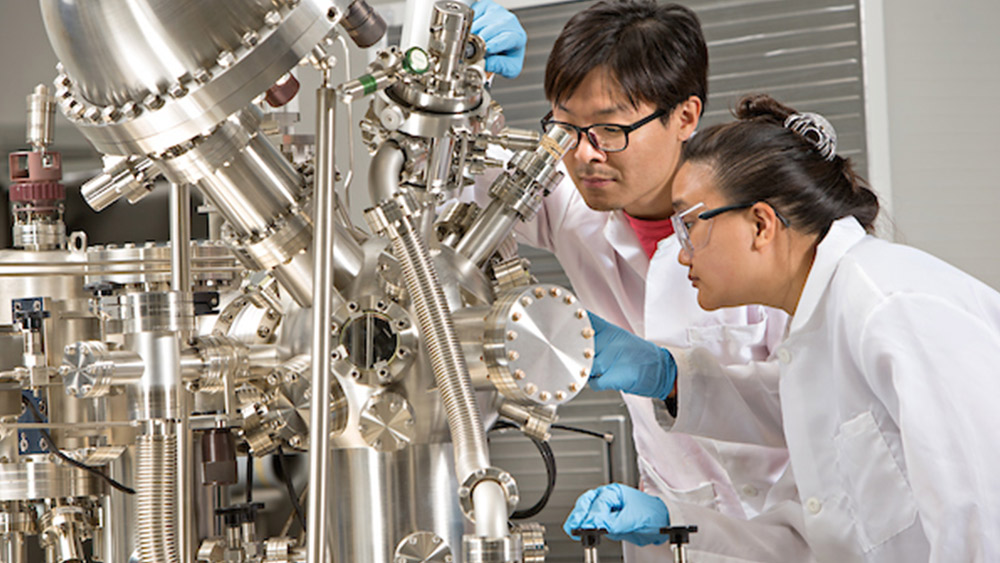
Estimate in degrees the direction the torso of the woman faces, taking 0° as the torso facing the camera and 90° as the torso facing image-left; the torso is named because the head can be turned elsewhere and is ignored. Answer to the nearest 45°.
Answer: approximately 90°

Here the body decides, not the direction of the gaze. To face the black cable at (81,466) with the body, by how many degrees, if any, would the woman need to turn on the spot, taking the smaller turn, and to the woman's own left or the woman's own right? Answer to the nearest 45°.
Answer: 0° — they already face it

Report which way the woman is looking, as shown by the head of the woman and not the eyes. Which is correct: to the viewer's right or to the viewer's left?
to the viewer's left

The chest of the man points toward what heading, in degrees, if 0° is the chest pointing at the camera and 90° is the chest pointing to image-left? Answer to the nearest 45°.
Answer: approximately 45°

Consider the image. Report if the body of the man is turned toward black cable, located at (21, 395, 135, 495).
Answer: yes
